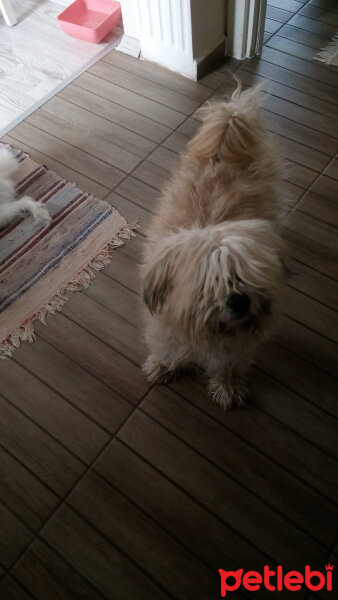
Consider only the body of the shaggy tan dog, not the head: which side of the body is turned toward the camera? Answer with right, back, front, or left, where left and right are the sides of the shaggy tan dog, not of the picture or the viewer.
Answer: front

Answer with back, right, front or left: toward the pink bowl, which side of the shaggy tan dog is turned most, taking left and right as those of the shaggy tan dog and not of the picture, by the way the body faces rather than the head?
back
